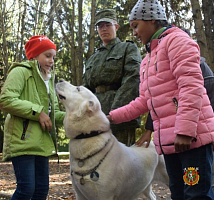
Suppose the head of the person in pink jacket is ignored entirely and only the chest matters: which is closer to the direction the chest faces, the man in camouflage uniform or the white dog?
the white dog

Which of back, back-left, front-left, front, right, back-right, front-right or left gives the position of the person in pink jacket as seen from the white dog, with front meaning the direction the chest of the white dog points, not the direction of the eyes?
left

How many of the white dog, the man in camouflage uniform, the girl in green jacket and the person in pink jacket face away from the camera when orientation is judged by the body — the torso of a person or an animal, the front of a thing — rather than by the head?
0

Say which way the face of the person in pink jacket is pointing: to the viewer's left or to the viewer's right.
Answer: to the viewer's left

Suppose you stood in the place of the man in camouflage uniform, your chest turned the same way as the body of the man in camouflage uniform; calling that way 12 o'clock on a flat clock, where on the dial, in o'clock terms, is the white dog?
The white dog is roughly at 11 o'clock from the man in camouflage uniform.

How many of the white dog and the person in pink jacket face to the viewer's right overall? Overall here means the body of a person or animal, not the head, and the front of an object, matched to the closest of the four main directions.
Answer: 0

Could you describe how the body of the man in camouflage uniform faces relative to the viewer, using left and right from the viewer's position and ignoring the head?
facing the viewer and to the left of the viewer

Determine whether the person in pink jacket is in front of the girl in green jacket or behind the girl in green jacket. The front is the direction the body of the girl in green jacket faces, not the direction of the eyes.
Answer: in front
